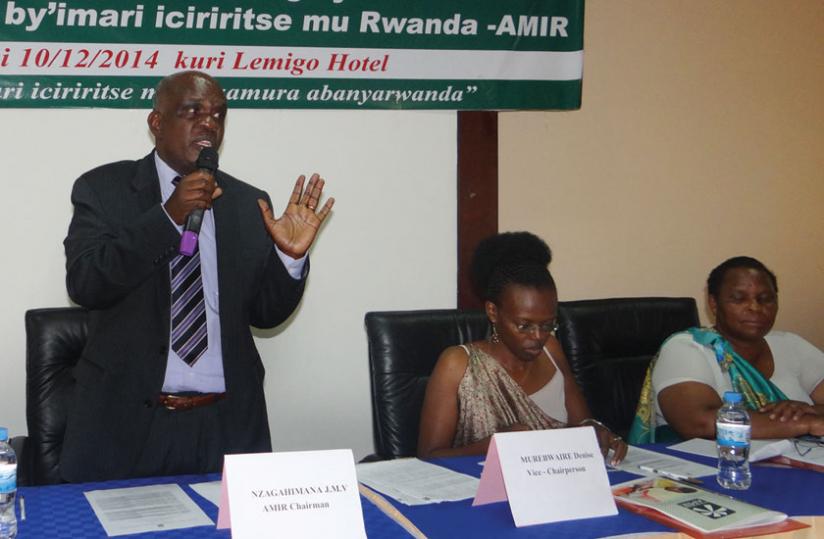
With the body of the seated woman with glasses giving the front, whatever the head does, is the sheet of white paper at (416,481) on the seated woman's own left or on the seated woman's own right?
on the seated woman's own right

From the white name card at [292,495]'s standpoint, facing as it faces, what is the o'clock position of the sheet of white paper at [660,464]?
The sheet of white paper is roughly at 8 o'clock from the white name card.

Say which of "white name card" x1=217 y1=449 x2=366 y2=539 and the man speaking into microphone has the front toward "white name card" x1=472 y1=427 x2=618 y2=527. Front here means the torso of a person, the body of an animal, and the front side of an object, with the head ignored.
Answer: the man speaking into microphone

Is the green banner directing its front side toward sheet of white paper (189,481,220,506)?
yes

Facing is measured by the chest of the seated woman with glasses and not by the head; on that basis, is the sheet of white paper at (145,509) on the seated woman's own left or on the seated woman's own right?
on the seated woman's own right

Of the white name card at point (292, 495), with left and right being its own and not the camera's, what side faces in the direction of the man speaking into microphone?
back

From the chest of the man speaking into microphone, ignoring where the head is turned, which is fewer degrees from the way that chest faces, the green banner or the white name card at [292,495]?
the white name card

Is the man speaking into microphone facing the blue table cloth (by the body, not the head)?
yes

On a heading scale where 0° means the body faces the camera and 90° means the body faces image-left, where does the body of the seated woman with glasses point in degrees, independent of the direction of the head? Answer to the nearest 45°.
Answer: approximately 315°

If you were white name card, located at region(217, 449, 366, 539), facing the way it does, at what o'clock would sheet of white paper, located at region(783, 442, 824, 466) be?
The sheet of white paper is roughly at 8 o'clock from the white name card.

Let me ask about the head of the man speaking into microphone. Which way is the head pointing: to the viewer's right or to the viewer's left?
to the viewer's right

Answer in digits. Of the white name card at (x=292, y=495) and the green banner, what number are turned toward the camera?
2

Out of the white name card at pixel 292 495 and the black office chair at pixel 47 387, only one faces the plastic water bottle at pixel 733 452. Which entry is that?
the black office chair
